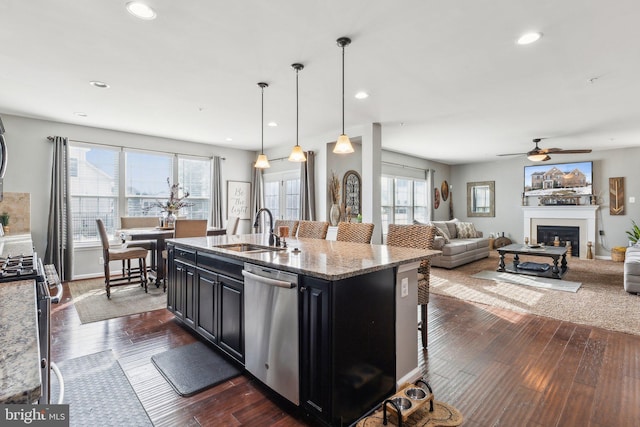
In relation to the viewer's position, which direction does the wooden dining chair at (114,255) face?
facing to the right of the viewer

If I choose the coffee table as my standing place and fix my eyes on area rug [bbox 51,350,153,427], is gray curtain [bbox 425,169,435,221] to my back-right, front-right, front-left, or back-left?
back-right

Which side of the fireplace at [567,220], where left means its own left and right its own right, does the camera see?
front

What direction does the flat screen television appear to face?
toward the camera

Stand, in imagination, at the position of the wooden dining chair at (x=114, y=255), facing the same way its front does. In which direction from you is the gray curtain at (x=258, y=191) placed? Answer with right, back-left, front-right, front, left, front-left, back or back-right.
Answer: front-left

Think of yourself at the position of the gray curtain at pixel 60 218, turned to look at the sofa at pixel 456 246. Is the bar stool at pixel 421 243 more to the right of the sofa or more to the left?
right

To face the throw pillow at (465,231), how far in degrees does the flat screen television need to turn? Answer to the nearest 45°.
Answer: approximately 45° to its right

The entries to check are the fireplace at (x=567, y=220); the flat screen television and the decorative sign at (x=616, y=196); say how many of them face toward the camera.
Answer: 3

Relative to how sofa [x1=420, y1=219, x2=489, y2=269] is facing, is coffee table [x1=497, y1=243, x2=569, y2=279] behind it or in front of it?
in front

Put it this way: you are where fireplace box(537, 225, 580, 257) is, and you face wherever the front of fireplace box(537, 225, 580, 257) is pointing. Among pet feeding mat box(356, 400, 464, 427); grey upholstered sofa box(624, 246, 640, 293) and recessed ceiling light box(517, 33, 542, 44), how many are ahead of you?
3

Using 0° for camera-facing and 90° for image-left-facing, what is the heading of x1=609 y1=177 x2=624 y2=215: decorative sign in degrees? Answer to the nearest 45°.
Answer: approximately 0°

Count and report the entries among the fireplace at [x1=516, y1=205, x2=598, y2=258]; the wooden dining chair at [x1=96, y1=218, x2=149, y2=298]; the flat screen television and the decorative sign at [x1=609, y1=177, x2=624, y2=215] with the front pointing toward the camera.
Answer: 3

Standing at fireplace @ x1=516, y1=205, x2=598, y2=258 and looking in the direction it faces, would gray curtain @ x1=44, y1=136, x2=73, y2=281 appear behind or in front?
in front
